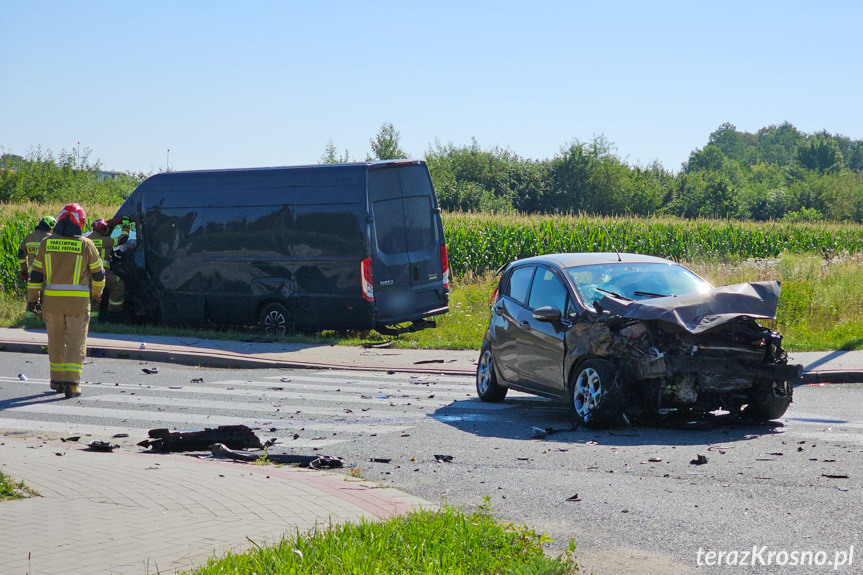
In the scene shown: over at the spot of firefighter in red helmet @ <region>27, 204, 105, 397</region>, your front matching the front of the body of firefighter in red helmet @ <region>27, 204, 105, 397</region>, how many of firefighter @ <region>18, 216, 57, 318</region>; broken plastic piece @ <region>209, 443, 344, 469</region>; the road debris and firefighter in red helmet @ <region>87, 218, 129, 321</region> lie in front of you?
2

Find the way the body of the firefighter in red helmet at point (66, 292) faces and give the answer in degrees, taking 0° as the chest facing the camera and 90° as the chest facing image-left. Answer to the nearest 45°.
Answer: approximately 180°

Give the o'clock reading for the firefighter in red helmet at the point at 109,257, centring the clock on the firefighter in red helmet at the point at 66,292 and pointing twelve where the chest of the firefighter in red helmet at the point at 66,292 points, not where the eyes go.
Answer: the firefighter in red helmet at the point at 109,257 is roughly at 12 o'clock from the firefighter in red helmet at the point at 66,292.

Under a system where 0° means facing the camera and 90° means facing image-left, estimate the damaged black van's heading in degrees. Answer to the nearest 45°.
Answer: approximately 135°

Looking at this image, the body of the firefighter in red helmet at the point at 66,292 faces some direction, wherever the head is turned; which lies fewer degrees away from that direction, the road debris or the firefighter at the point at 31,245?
the firefighter

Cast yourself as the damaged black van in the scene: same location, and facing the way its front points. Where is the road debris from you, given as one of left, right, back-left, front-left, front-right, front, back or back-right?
back-left

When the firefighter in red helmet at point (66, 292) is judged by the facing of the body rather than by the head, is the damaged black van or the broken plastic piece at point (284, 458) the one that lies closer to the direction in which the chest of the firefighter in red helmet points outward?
the damaged black van

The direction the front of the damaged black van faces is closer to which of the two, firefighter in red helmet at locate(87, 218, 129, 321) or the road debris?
the firefighter in red helmet

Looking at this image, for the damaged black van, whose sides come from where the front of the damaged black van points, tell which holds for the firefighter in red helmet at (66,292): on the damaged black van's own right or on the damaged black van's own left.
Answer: on the damaged black van's own left

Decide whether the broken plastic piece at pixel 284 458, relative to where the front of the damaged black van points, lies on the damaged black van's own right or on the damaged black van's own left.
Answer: on the damaged black van's own left
